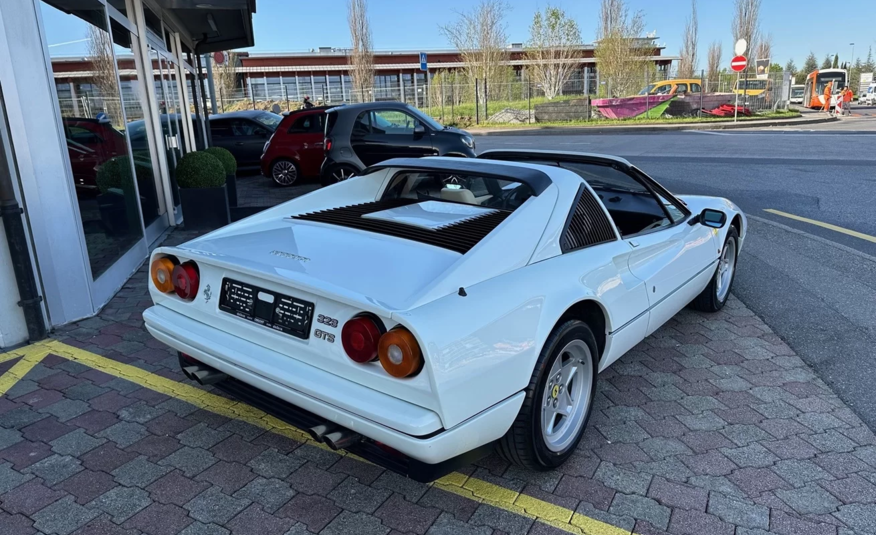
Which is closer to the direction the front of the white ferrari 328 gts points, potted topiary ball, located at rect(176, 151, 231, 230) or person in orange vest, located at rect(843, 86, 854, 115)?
the person in orange vest

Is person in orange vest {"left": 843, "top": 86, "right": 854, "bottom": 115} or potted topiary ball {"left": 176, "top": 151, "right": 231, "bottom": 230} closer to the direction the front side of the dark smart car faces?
the person in orange vest

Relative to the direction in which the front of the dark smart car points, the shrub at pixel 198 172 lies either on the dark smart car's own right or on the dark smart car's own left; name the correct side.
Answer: on the dark smart car's own right

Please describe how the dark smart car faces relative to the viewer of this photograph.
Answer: facing to the right of the viewer

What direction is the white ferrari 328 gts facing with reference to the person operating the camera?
facing away from the viewer and to the right of the viewer

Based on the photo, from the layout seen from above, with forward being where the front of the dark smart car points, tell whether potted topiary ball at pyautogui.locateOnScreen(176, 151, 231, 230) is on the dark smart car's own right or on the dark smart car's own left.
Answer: on the dark smart car's own right

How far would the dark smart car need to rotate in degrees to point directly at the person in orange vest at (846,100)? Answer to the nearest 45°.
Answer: approximately 45° to its left

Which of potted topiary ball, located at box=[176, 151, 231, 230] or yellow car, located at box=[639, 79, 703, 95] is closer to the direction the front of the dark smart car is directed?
the yellow car

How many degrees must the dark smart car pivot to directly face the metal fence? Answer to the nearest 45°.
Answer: approximately 45° to its left

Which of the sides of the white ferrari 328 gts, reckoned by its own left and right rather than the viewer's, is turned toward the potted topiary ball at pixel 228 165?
left

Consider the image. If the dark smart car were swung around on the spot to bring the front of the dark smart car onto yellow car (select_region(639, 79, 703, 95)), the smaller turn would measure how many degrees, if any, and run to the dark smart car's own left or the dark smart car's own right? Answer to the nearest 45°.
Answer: approximately 45° to the dark smart car's own left

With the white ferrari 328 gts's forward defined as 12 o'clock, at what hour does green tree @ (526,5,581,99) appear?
The green tree is roughly at 11 o'clock from the white ferrari 328 gts.

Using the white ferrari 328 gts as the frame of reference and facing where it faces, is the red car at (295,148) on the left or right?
on its left
